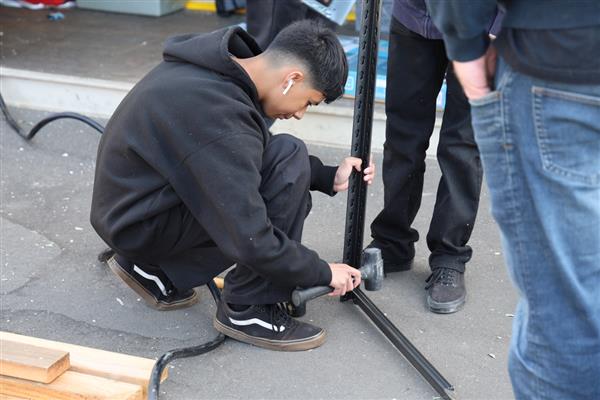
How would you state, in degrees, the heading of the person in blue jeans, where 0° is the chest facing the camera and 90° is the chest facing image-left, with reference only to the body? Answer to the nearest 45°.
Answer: approximately 135°

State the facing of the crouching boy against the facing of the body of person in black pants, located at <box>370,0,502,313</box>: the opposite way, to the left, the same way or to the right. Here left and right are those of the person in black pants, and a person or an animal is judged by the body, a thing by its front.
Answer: to the left

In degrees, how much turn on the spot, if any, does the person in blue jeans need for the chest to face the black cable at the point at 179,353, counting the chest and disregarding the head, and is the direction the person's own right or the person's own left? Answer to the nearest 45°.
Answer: approximately 45° to the person's own left

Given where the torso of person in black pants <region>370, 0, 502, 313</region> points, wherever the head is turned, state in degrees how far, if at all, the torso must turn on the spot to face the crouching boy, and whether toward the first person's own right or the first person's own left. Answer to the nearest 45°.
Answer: approximately 45° to the first person's own right

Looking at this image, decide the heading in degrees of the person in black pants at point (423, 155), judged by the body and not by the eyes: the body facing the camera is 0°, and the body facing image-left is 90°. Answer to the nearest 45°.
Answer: approximately 0°

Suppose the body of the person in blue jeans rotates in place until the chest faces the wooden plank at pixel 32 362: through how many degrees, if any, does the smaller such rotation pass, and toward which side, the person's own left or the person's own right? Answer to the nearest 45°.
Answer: approximately 45° to the person's own left

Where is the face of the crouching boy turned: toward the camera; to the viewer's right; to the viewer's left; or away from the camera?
to the viewer's right

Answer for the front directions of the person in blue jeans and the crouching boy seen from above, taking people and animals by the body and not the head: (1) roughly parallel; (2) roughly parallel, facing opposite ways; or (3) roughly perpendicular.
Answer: roughly perpendicular

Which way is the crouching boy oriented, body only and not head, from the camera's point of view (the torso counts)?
to the viewer's right
